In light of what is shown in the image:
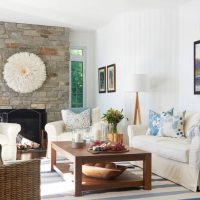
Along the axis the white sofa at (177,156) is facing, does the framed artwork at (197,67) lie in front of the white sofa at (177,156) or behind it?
behind

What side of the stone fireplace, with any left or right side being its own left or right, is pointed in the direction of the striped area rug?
front

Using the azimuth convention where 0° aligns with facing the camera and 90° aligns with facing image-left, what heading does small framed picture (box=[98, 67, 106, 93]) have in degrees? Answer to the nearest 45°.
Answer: approximately 45°

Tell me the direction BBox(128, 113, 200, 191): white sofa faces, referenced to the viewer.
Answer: facing the viewer and to the left of the viewer

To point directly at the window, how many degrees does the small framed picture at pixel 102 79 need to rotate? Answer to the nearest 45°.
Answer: approximately 90° to its right

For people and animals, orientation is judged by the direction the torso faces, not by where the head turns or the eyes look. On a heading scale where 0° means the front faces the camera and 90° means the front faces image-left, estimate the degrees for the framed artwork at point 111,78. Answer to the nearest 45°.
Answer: approximately 45°

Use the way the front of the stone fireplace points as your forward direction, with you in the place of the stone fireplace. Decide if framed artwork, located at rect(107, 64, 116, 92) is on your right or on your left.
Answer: on your left

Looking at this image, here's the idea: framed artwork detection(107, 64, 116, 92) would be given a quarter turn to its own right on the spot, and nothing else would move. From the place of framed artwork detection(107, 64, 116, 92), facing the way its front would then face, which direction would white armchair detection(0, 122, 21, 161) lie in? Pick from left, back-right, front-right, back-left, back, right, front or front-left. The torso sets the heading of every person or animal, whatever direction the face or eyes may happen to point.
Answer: left

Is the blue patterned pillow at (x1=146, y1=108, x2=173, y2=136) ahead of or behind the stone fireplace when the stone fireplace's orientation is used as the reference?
ahead

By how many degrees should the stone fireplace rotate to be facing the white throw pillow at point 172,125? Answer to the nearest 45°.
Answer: approximately 45° to its left

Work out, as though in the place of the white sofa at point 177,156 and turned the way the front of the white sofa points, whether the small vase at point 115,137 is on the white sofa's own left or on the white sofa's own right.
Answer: on the white sofa's own right

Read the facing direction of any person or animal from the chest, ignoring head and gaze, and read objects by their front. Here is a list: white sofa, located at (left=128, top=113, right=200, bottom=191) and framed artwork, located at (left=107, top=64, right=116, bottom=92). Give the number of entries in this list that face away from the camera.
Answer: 0

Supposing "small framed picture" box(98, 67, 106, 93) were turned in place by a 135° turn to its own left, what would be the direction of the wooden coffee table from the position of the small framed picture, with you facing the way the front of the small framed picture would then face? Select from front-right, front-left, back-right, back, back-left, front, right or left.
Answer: right

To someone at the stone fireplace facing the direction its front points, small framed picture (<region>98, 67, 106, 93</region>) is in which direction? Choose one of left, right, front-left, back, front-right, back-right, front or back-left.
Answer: left

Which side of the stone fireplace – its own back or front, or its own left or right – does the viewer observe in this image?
front

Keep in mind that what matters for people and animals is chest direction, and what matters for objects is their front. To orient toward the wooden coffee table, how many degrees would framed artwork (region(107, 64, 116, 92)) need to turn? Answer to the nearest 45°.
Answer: approximately 45° to its left

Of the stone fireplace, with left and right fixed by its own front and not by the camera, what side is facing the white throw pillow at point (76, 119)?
left

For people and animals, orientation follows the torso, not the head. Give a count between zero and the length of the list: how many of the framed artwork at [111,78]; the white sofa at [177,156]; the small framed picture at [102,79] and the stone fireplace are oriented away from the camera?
0
